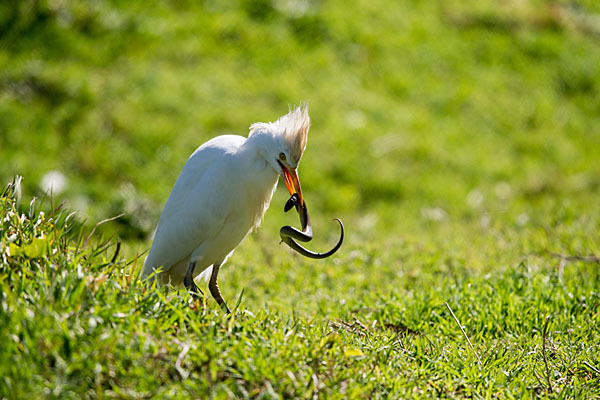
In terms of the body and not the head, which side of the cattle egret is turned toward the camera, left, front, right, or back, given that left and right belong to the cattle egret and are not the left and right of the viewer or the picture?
right
